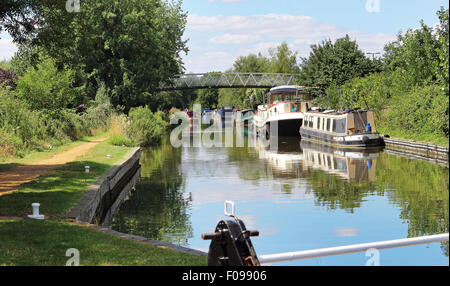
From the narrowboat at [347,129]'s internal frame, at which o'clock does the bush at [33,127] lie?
The bush is roughly at 3 o'clock from the narrowboat.

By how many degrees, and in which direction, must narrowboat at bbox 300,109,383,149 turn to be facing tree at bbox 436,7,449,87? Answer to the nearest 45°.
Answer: approximately 45° to its left

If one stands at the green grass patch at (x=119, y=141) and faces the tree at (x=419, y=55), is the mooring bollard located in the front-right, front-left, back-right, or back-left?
back-right

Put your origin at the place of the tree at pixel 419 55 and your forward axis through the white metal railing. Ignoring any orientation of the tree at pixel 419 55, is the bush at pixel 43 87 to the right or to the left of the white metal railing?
right

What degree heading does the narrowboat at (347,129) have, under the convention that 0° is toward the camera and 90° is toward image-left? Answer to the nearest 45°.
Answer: approximately 315°

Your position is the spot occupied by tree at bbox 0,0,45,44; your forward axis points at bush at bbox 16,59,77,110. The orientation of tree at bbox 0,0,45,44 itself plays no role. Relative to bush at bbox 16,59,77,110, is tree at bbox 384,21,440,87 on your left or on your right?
right

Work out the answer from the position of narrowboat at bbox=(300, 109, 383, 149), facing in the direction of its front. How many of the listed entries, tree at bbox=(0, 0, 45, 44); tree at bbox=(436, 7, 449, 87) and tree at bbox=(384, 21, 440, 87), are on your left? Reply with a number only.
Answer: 1

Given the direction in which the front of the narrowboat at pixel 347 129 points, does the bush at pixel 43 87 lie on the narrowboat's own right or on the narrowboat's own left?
on the narrowboat's own right

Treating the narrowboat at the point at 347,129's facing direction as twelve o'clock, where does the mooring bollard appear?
The mooring bollard is roughly at 2 o'clock from the narrowboat.

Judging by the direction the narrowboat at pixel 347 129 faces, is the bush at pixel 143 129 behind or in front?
behind
